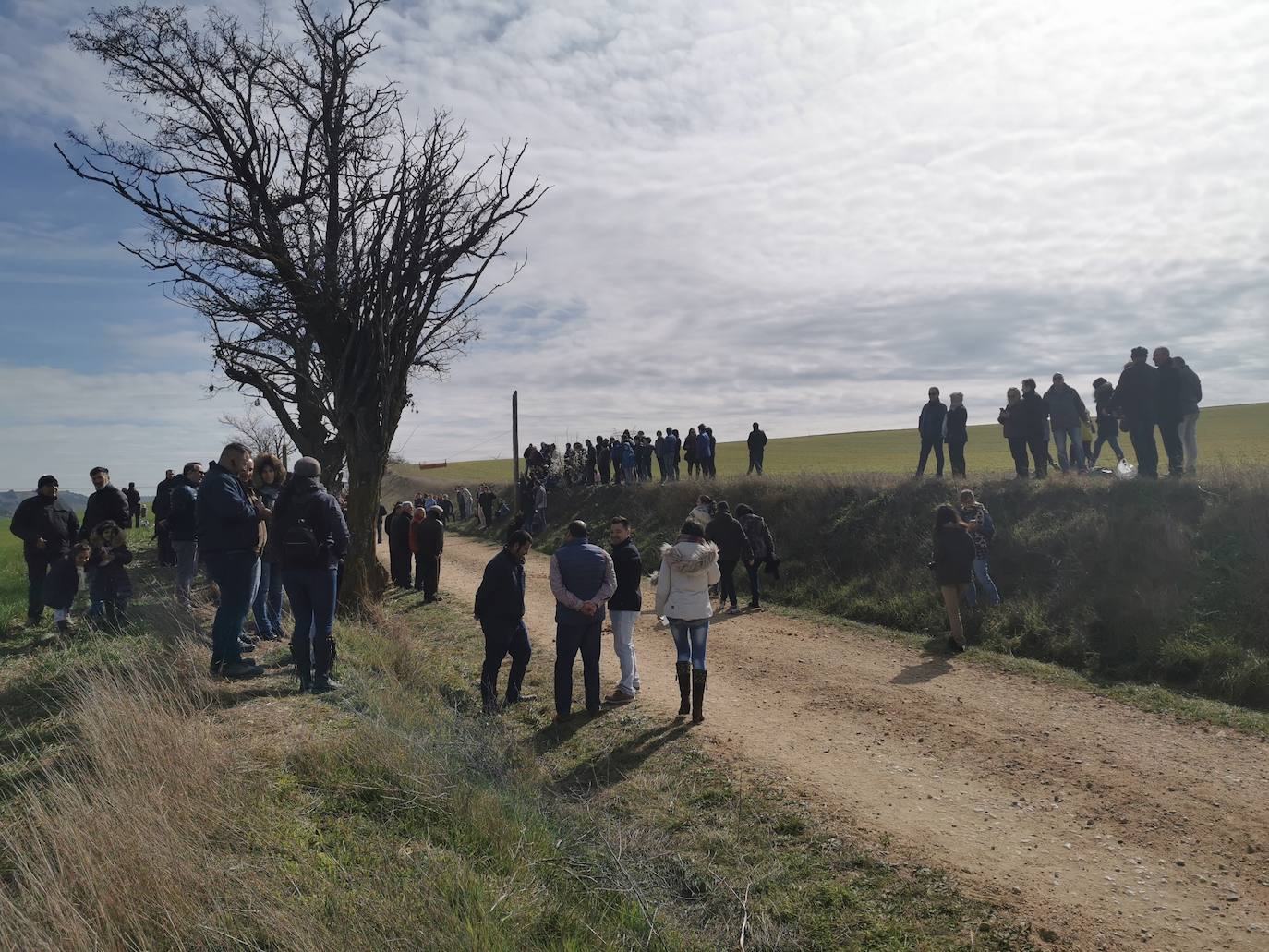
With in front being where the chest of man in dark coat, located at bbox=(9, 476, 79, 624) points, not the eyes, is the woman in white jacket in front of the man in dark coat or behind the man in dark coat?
in front

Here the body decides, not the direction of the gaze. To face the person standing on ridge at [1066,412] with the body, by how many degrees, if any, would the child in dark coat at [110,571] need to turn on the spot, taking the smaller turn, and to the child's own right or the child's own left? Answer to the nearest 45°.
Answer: approximately 90° to the child's own left

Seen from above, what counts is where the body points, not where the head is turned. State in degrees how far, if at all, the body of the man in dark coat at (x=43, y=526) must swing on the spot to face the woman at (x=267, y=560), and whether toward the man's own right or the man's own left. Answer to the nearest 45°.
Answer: approximately 45° to the man's own left

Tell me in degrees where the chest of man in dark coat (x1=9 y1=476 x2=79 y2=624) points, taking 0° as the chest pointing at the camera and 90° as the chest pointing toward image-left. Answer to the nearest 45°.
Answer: approximately 0°

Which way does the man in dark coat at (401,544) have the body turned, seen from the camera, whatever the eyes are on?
to the viewer's right

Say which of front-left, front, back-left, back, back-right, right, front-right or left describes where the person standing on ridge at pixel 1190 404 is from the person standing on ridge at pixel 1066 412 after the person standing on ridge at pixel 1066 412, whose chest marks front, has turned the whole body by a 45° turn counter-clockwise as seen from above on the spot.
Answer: front

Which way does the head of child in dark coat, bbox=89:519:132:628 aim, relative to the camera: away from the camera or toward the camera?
toward the camera

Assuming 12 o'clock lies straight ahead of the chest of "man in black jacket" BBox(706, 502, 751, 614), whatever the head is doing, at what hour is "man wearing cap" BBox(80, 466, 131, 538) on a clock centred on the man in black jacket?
The man wearing cap is roughly at 8 o'clock from the man in black jacket.

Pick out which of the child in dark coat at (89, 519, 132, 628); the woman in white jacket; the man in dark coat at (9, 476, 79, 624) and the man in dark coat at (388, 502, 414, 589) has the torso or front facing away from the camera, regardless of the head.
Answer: the woman in white jacket

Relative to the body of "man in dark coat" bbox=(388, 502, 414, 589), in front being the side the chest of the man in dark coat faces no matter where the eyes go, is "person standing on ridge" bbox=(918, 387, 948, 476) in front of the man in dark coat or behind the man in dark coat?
in front

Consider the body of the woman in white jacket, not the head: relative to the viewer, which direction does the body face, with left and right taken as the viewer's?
facing away from the viewer

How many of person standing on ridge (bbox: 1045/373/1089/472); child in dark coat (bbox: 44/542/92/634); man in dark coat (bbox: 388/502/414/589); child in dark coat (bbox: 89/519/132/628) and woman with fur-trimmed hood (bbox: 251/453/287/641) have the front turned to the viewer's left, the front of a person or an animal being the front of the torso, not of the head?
0
